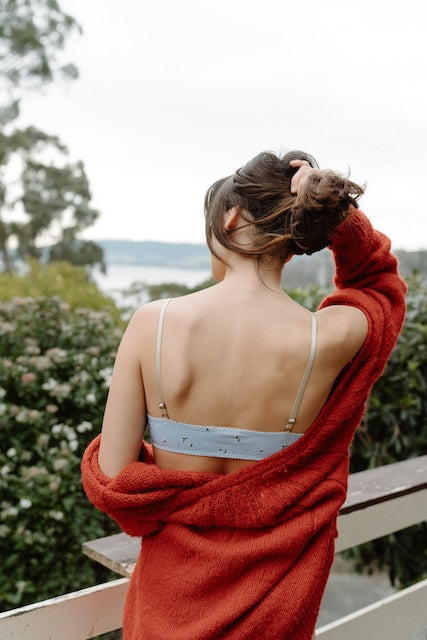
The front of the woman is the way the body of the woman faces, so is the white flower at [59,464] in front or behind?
in front

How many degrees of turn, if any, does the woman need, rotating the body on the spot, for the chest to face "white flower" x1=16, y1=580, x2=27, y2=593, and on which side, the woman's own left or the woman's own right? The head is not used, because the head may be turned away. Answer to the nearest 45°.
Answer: approximately 45° to the woman's own left

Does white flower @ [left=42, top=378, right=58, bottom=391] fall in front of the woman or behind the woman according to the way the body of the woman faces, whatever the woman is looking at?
in front

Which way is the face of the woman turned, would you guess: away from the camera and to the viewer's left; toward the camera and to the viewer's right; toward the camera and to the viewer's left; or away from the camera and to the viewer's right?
away from the camera and to the viewer's left

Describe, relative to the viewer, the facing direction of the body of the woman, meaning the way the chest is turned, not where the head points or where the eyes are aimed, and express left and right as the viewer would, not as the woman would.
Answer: facing away from the viewer

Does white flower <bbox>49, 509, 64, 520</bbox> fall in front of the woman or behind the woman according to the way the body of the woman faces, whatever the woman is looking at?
in front
